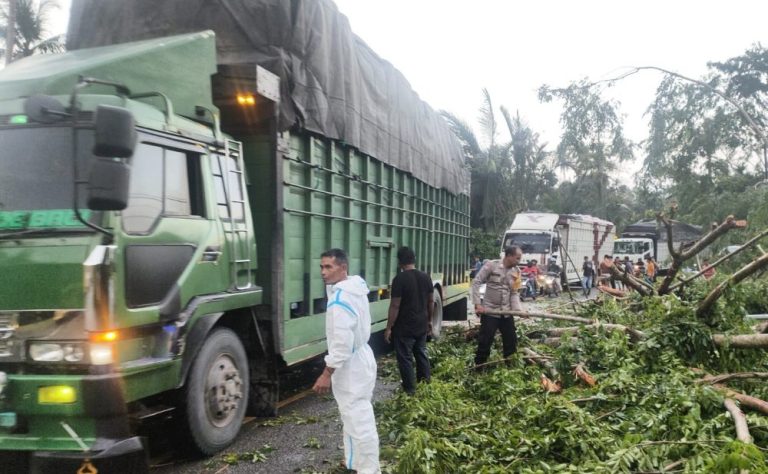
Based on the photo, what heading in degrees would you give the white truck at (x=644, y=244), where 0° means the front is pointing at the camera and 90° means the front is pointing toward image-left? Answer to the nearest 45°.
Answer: approximately 45°

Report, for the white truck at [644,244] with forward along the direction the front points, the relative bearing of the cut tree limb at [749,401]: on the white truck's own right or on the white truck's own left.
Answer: on the white truck's own left

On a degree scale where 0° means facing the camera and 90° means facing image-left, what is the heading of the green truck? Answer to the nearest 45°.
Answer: approximately 45°

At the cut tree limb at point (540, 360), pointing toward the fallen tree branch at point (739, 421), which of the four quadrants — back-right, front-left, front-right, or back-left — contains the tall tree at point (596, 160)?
back-left

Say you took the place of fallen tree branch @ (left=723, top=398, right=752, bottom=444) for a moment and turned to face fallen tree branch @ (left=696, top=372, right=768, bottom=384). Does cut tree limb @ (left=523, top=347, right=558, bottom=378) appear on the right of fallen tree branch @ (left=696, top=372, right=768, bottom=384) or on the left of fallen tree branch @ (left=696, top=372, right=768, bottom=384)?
left

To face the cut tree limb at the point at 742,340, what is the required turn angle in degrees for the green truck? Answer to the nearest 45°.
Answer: approximately 135° to its left

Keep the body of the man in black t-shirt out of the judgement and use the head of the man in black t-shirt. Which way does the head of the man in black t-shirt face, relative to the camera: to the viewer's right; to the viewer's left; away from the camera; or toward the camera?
away from the camera

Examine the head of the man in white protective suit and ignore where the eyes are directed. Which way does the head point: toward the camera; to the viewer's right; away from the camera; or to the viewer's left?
to the viewer's left

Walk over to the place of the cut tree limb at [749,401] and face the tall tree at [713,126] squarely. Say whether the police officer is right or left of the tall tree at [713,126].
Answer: left

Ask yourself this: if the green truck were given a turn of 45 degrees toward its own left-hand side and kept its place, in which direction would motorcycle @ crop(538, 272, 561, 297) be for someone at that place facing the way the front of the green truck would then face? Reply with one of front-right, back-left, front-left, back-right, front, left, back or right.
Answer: back-left
